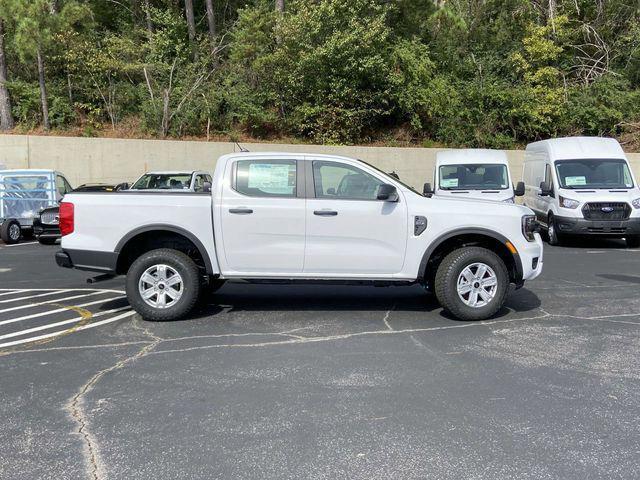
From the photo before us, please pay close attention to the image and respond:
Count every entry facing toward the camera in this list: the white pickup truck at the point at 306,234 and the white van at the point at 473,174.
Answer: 1

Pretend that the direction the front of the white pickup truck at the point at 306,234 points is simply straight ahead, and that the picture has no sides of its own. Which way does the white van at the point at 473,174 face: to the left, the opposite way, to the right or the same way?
to the right

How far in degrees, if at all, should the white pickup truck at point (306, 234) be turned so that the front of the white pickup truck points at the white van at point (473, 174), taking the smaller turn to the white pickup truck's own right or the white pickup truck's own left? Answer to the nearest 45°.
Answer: approximately 45° to the white pickup truck's own left

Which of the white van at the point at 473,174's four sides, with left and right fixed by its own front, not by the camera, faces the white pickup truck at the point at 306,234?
front

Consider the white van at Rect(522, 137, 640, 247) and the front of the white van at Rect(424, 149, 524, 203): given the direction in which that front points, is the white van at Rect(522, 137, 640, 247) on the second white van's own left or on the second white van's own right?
on the second white van's own left

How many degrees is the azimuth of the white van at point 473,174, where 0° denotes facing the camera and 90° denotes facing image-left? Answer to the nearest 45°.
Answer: approximately 0°

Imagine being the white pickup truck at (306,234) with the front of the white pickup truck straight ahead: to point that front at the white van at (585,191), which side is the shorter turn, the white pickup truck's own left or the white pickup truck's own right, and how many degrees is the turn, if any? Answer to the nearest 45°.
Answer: approximately 45° to the white pickup truck's own left

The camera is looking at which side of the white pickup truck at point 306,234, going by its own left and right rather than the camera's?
right
